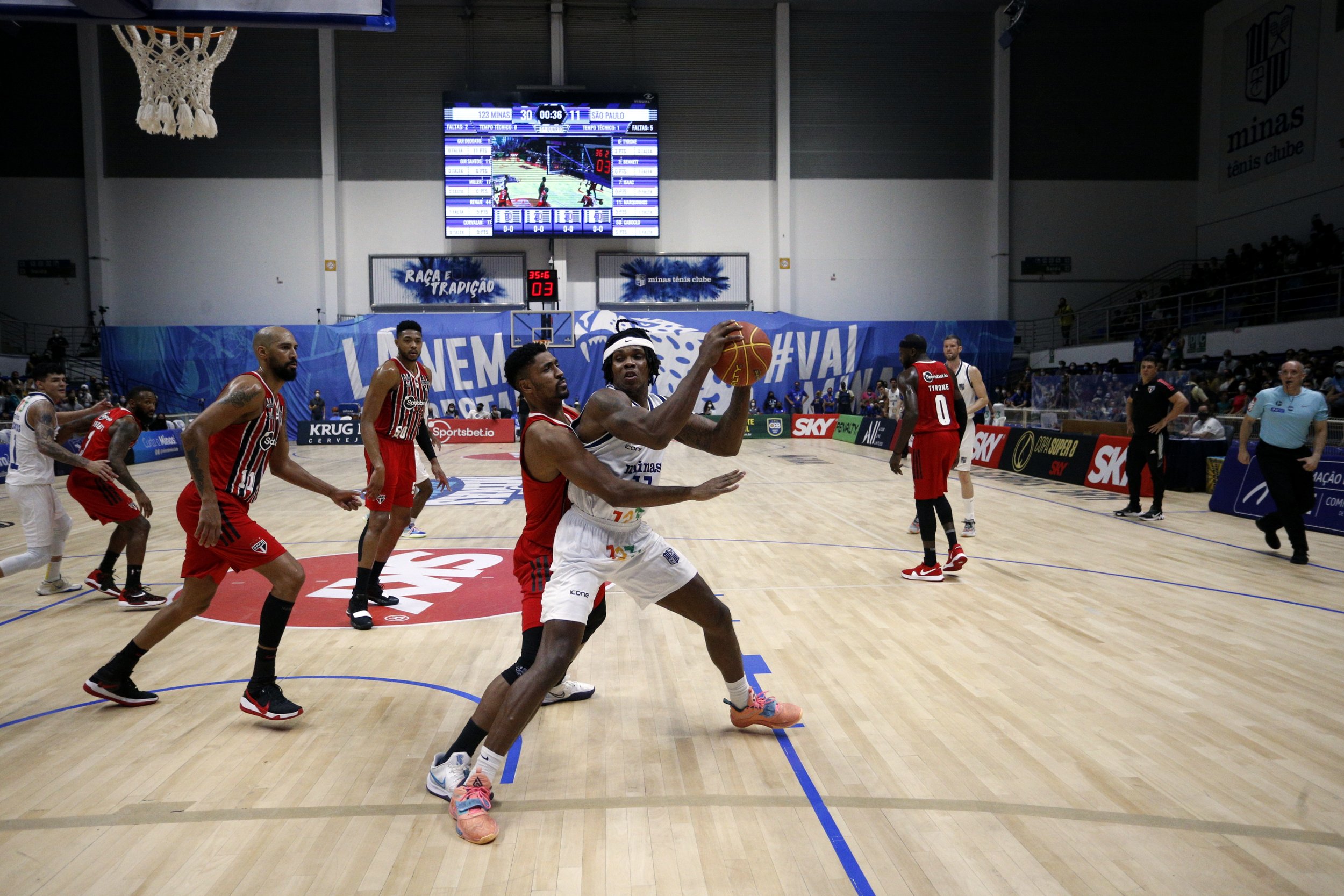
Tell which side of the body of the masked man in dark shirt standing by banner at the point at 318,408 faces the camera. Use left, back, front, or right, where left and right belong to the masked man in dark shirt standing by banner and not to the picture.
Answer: front

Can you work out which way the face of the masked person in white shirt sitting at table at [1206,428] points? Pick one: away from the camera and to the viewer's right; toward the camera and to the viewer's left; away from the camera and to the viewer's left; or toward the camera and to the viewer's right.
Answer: toward the camera and to the viewer's left

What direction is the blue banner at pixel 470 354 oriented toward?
toward the camera

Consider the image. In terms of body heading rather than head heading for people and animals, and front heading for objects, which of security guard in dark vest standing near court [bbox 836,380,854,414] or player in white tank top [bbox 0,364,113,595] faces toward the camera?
the security guard in dark vest standing near court

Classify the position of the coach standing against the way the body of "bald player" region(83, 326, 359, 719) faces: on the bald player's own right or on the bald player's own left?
on the bald player's own left

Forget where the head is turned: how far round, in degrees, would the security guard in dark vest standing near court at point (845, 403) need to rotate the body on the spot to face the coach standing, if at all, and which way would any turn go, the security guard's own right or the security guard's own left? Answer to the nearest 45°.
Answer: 0° — they already face them

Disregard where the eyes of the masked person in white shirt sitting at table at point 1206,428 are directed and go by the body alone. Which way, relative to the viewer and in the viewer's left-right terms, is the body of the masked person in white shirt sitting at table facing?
facing the viewer and to the left of the viewer

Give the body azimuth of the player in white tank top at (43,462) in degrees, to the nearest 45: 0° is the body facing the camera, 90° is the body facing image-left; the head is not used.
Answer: approximately 270°

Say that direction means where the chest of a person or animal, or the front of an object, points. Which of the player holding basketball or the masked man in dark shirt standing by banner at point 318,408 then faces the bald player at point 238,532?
the masked man in dark shirt standing by banner

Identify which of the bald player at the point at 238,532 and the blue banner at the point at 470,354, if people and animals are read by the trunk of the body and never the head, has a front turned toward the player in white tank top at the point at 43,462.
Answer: the blue banner

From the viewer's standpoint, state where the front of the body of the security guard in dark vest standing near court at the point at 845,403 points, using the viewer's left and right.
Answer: facing the viewer
